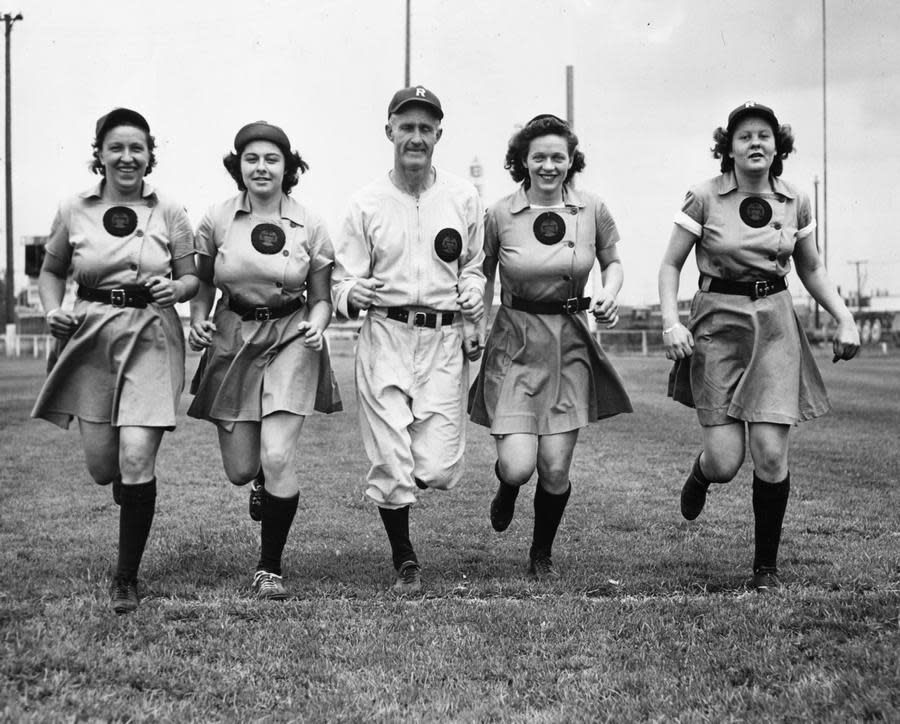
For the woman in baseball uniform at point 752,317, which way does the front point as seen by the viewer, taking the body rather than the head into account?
toward the camera

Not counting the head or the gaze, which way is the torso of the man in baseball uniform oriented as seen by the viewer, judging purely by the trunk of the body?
toward the camera

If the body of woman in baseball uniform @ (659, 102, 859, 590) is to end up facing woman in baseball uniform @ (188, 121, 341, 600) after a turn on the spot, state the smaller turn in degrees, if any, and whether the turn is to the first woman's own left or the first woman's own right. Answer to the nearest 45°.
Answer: approximately 90° to the first woman's own right

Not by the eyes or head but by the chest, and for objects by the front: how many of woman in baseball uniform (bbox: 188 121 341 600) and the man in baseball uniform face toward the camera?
2

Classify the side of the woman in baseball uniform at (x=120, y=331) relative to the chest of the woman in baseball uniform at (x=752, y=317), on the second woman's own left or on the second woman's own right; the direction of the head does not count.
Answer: on the second woman's own right

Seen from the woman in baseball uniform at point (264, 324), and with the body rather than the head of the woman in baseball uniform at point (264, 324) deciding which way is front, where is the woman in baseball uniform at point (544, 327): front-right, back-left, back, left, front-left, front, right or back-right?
left

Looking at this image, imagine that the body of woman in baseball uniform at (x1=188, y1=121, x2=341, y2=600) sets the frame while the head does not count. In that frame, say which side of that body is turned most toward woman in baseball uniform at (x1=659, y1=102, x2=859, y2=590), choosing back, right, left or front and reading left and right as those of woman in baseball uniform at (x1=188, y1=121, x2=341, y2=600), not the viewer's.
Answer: left

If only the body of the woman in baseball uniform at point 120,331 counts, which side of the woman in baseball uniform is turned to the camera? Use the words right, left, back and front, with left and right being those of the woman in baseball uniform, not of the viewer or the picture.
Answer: front

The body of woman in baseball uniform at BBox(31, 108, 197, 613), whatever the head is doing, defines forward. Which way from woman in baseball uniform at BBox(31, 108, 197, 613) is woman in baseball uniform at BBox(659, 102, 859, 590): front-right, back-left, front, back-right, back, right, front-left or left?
left

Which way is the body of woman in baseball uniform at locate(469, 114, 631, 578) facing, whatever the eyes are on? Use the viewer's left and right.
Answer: facing the viewer
